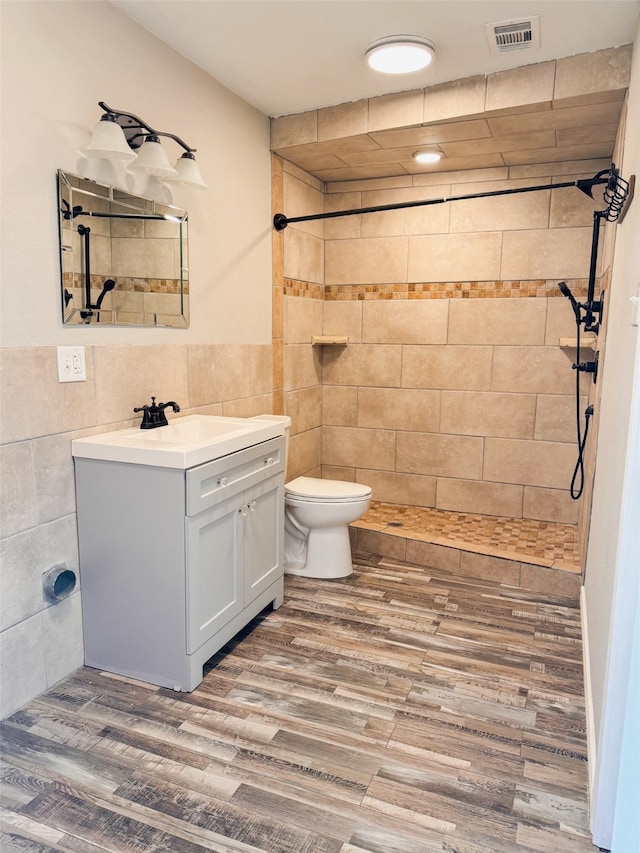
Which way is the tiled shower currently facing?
toward the camera

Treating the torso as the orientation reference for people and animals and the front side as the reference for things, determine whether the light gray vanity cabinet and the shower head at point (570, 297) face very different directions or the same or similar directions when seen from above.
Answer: very different directions

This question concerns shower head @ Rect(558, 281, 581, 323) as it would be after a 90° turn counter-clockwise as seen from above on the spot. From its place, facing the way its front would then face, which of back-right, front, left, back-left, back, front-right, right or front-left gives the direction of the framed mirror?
front-right

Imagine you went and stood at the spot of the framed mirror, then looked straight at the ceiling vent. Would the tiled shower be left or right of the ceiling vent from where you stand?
left

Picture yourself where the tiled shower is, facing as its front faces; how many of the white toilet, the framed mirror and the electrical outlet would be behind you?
0

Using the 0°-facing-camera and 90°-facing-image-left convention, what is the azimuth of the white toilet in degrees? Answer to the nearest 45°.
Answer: approximately 315°

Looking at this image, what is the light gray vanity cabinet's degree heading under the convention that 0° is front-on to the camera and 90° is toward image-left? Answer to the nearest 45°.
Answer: approximately 315°

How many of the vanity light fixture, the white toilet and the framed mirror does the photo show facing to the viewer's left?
0

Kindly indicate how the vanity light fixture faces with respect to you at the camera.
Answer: facing the viewer and to the right of the viewer

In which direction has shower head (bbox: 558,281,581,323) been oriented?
to the viewer's left
